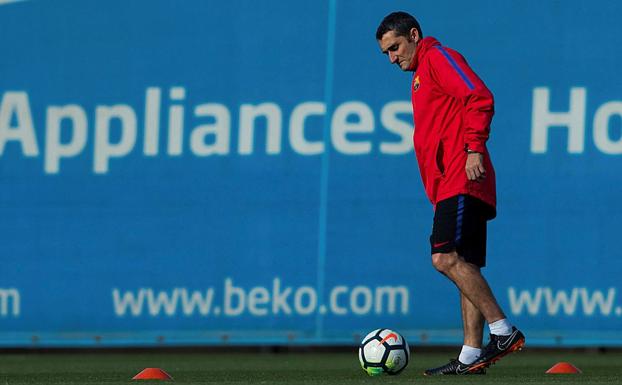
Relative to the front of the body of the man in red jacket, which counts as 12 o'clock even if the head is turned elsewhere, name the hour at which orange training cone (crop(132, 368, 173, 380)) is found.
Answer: The orange training cone is roughly at 12 o'clock from the man in red jacket.

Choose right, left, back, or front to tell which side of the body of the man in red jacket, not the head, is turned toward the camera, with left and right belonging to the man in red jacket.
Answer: left
